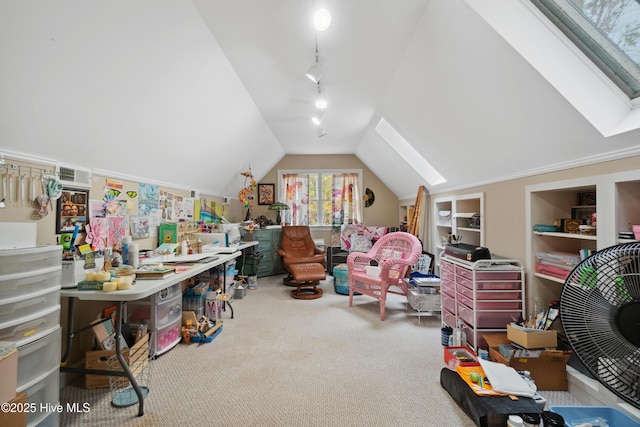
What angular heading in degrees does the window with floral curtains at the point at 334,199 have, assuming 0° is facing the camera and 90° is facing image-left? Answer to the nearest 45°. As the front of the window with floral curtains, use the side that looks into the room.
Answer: approximately 0°

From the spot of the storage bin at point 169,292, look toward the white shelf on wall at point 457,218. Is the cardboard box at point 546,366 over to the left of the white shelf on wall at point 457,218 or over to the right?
right

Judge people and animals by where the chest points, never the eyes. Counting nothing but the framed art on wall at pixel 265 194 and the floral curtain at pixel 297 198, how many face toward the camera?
2

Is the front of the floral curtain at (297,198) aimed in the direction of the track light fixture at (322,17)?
yes

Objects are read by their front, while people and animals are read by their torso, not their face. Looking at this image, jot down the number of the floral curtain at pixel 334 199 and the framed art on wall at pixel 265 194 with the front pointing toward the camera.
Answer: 2

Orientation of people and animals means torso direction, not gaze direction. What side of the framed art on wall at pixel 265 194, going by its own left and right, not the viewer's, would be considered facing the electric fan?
front

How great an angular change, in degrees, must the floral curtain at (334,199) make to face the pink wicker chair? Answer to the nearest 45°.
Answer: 0° — it already faces it

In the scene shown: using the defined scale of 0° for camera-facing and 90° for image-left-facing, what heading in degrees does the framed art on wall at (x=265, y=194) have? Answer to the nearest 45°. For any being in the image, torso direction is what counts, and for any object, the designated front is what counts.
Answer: approximately 0°
